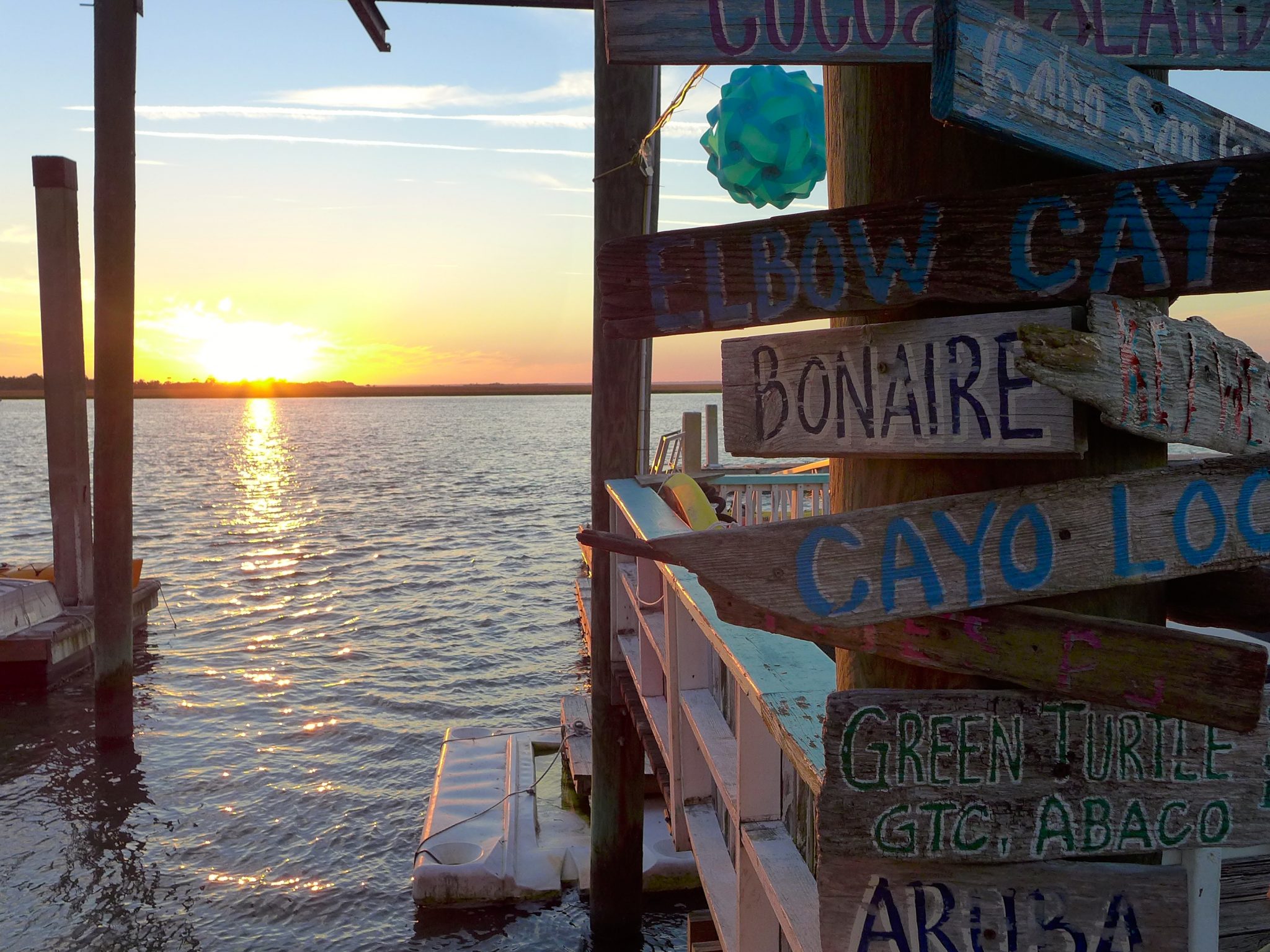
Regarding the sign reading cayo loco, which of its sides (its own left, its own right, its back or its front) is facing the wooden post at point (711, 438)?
back

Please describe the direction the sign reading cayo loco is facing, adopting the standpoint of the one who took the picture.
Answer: facing the viewer

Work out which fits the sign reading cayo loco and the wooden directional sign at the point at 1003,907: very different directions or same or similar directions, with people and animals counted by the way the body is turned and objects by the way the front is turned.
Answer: same or similar directions

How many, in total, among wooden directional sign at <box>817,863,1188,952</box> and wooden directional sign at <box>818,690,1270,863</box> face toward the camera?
2

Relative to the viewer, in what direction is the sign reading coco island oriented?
toward the camera

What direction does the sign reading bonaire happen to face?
toward the camera

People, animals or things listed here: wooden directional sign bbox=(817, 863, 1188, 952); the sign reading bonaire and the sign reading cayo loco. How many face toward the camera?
3

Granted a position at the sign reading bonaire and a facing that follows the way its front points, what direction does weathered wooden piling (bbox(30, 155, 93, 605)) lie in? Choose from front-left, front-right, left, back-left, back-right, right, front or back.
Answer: back-right

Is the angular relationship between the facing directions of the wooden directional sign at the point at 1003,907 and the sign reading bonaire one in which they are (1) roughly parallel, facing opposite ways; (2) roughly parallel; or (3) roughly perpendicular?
roughly parallel
